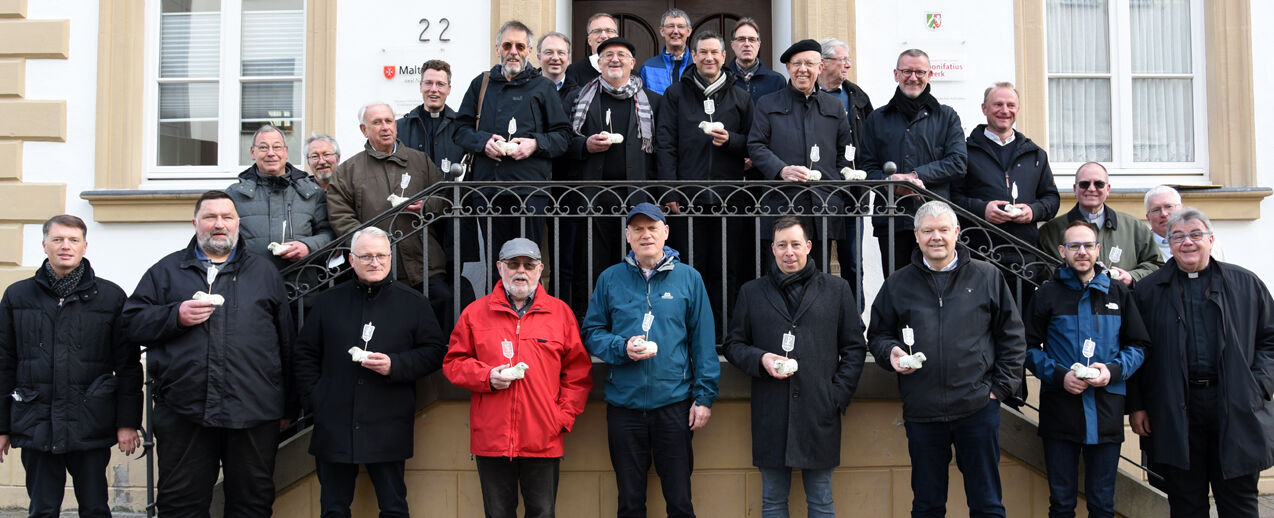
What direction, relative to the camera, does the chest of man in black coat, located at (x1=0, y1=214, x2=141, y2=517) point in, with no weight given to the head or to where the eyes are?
toward the camera

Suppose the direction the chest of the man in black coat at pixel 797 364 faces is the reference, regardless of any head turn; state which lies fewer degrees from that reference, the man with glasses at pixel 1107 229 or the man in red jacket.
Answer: the man in red jacket

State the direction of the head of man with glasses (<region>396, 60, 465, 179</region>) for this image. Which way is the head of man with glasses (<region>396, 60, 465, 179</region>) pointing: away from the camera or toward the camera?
toward the camera

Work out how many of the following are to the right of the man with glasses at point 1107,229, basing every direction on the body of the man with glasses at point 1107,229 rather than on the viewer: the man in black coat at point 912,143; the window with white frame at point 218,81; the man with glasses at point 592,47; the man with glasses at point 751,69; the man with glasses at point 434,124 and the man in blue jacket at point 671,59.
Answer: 6

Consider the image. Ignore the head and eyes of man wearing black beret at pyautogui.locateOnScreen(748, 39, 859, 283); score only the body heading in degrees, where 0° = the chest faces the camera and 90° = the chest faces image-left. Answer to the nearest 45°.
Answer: approximately 0°

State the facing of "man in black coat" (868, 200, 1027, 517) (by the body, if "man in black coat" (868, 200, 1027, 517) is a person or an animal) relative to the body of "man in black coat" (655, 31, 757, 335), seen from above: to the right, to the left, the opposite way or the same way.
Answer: the same way

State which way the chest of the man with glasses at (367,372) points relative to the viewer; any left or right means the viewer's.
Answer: facing the viewer

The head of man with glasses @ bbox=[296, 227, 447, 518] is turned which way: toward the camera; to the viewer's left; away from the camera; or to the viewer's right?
toward the camera

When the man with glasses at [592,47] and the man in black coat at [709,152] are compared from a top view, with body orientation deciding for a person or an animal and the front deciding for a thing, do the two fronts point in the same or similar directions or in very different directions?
same or similar directions

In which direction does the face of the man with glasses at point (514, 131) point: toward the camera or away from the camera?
toward the camera

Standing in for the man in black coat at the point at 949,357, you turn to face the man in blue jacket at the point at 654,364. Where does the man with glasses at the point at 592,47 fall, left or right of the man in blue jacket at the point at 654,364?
right

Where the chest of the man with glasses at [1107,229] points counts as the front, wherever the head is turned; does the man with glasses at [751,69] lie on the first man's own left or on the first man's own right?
on the first man's own right

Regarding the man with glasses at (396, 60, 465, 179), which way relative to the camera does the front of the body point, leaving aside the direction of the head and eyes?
toward the camera

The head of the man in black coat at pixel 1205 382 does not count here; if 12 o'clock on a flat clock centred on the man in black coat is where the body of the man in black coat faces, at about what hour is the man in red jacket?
The man in red jacket is roughly at 2 o'clock from the man in black coat.

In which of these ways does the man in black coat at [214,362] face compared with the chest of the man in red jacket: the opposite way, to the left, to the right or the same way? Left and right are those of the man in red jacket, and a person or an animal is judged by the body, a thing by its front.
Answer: the same way

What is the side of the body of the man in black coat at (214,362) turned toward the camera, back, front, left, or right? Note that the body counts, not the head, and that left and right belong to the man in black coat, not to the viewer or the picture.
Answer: front
